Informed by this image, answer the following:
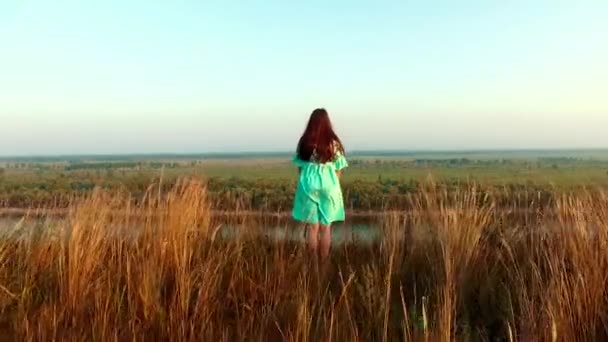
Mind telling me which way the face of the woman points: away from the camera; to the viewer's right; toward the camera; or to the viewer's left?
away from the camera

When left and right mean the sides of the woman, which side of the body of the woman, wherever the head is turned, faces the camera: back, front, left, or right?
back
